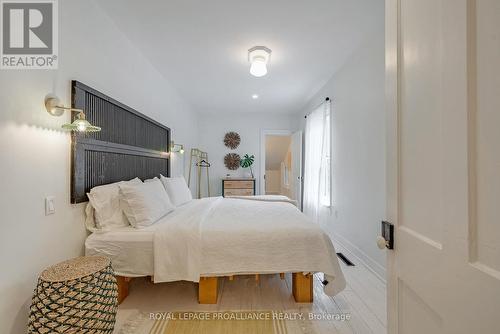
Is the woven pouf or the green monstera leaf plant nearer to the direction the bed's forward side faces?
the green monstera leaf plant

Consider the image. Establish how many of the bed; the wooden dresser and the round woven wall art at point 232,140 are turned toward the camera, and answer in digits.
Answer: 2

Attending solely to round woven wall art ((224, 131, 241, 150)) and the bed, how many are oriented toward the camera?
1

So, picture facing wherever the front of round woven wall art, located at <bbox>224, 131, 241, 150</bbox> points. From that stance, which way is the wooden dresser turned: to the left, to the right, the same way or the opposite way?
the same way

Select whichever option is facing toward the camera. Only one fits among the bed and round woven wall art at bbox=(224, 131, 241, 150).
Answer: the round woven wall art

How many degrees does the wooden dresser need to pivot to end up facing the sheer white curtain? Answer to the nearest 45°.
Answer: approximately 45° to its left

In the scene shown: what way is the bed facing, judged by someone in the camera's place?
facing to the right of the viewer

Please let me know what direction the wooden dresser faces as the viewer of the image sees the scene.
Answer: facing the viewer

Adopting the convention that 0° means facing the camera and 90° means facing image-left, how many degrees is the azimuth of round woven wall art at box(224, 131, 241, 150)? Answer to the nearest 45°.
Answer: approximately 0°

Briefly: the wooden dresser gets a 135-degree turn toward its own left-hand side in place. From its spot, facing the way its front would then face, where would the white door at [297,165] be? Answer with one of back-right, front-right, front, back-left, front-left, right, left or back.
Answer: front-right

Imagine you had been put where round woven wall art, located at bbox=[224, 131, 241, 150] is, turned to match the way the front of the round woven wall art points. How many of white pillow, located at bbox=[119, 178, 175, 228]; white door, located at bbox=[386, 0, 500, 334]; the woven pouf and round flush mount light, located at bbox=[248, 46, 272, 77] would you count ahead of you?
4

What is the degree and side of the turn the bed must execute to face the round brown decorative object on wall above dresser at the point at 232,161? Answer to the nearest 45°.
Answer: approximately 90° to its left

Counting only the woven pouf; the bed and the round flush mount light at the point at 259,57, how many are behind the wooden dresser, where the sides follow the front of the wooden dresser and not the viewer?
0

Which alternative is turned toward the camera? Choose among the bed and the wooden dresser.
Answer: the wooden dresser

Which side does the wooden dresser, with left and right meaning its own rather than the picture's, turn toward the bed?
front

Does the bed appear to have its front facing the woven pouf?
no

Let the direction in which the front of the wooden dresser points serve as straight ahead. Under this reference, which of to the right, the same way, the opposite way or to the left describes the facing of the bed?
to the left

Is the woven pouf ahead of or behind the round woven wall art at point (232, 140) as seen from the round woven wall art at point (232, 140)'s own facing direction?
ahead

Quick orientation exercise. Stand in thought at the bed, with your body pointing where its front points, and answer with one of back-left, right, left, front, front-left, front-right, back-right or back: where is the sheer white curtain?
front-left
